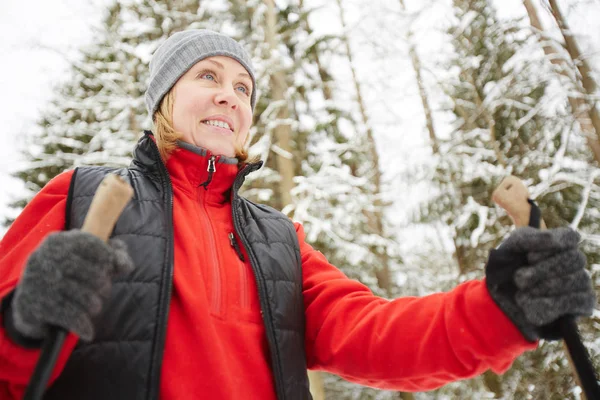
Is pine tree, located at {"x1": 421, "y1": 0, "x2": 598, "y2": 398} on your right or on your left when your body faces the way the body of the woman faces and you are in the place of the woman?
on your left

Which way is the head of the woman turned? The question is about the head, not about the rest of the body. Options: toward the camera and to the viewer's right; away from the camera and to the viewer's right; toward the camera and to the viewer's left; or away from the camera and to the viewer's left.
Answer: toward the camera and to the viewer's right
